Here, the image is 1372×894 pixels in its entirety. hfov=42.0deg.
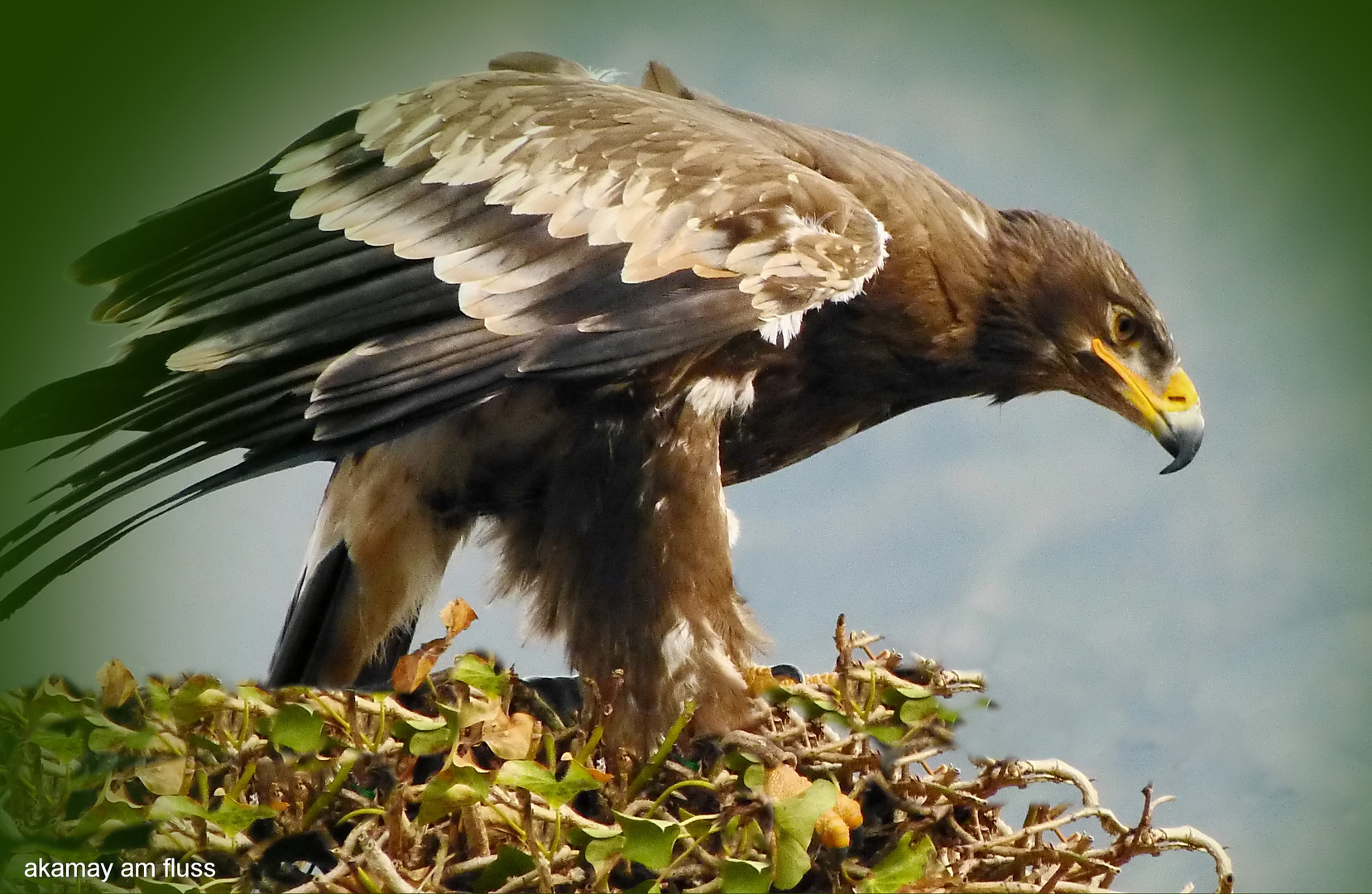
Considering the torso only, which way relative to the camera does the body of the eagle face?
to the viewer's right
